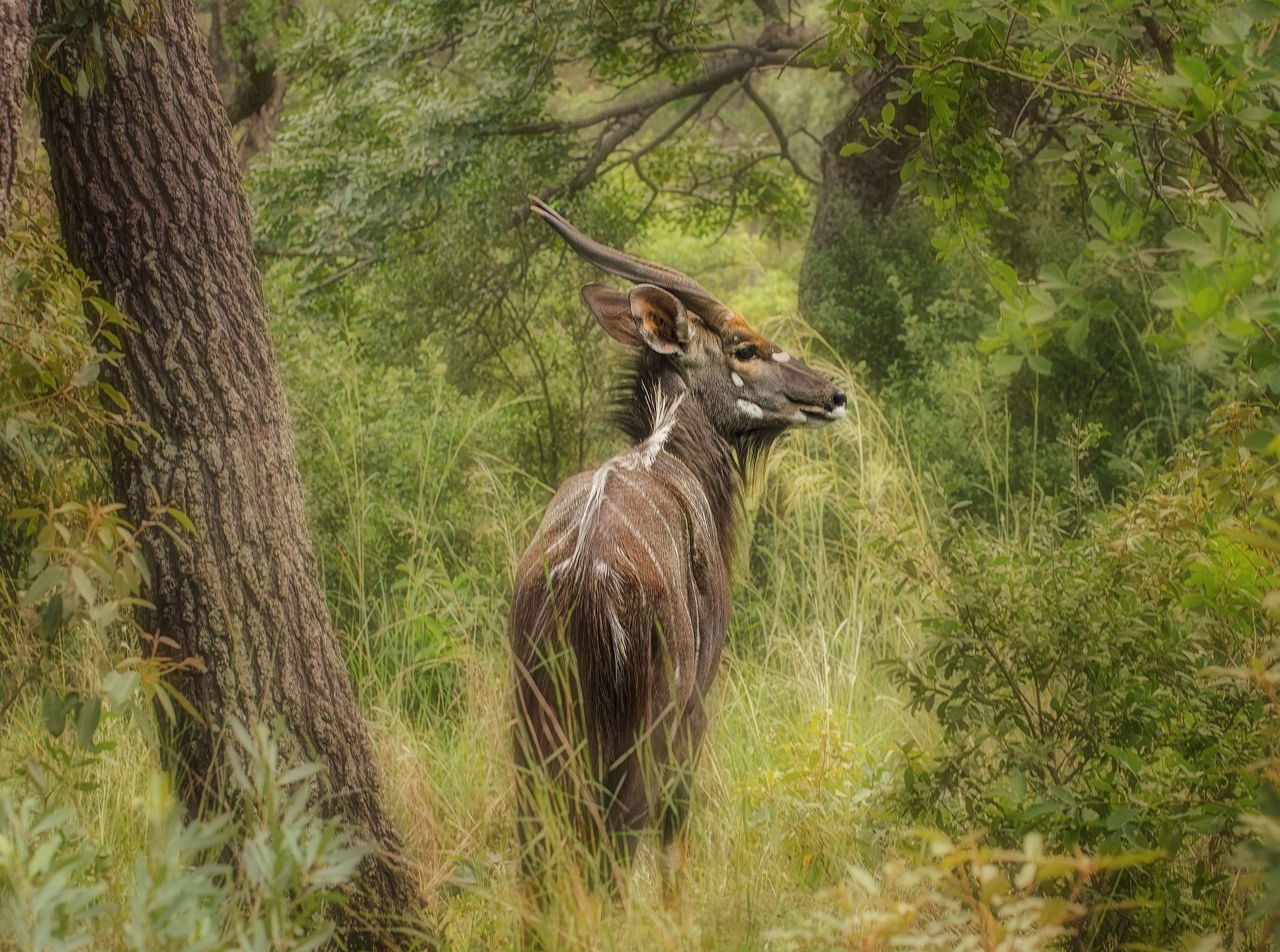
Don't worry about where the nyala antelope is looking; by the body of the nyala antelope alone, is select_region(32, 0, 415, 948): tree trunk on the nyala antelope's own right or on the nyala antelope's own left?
on the nyala antelope's own left

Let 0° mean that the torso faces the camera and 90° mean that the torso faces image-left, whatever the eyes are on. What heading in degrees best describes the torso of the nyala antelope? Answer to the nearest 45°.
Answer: approximately 180°

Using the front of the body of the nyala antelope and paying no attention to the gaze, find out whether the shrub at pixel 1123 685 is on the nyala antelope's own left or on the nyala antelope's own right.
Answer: on the nyala antelope's own right

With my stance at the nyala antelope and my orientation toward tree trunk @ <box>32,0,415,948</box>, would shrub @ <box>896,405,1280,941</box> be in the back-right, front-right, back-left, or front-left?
back-left
